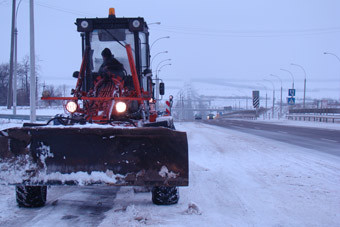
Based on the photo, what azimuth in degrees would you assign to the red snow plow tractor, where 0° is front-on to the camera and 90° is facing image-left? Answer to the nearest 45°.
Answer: approximately 0°

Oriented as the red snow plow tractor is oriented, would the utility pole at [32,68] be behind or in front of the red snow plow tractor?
behind
